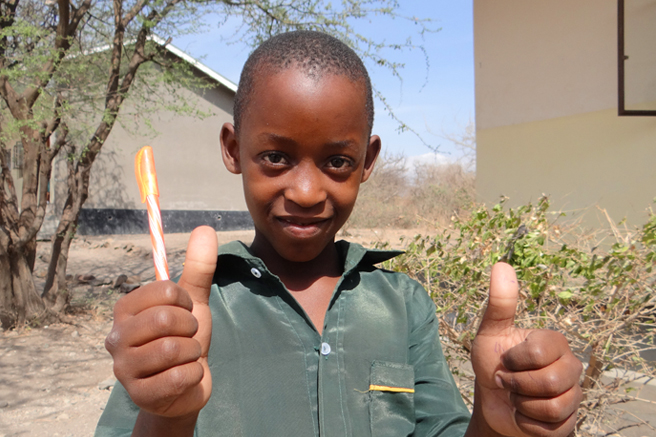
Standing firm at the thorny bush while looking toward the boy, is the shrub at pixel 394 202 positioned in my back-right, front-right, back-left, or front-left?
back-right

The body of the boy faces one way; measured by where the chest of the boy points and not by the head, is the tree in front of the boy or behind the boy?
behind

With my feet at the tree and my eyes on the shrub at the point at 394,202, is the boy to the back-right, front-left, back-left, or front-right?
back-right

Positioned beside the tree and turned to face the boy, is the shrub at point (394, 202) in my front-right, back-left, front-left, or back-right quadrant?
back-left

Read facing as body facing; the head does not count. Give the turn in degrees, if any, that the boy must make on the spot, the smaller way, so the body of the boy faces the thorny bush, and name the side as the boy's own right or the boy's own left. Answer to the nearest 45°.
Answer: approximately 135° to the boy's own left

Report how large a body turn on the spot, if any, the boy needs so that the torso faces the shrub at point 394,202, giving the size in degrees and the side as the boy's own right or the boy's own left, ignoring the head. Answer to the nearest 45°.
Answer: approximately 180°

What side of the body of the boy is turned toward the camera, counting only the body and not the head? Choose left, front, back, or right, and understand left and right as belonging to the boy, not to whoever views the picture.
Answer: front
